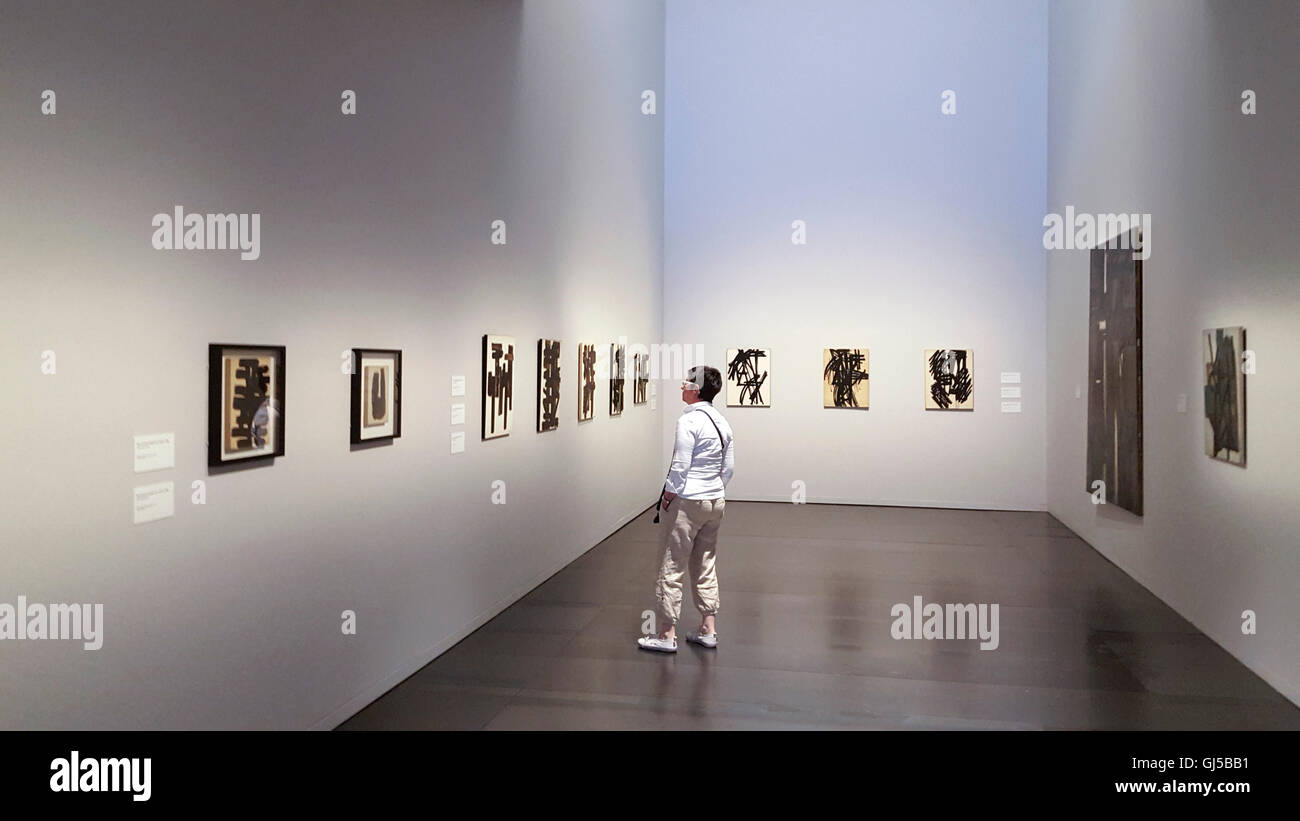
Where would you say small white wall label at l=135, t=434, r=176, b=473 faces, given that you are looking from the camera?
facing the viewer and to the right of the viewer

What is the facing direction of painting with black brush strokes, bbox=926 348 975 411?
toward the camera

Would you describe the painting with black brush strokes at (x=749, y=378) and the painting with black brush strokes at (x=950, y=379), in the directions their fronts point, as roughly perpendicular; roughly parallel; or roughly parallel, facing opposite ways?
roughly parallel

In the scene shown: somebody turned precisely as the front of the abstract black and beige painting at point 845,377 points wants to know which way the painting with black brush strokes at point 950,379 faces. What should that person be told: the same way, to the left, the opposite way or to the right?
the same way

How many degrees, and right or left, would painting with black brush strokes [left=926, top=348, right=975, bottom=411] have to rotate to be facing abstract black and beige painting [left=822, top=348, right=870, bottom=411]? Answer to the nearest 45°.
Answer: approximately 90° to its right

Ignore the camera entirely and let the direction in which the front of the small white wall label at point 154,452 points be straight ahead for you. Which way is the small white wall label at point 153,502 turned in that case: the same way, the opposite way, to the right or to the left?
the same way

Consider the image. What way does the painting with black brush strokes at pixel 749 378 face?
toward the camera

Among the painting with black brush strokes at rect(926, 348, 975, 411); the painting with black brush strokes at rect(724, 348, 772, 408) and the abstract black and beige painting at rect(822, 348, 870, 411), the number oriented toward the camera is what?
3

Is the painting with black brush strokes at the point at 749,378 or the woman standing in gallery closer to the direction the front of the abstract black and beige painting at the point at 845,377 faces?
the woman standing in gallery

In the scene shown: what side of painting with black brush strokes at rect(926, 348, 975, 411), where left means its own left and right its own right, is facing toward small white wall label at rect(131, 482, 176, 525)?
front

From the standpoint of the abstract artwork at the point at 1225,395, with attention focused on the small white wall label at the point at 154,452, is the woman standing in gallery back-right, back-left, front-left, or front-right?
front-right

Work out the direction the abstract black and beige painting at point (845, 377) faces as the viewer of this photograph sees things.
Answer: facing the viewer

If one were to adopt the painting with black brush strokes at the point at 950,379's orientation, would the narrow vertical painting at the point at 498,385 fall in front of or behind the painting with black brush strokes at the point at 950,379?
in front
